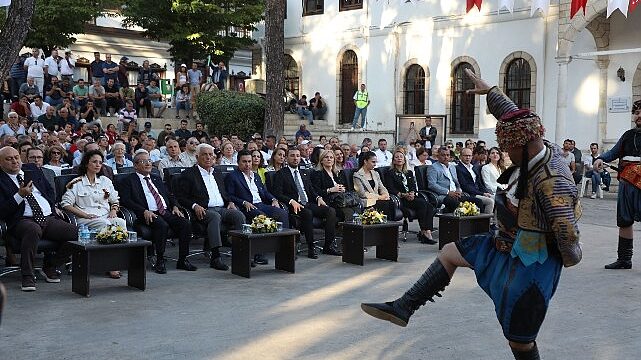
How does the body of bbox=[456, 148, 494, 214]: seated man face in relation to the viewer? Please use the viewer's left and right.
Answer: facing the viewer and to the right of the viewer

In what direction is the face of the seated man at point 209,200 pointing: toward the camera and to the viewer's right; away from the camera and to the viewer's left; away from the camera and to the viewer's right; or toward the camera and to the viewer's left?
toward the camera and to the viewer's right

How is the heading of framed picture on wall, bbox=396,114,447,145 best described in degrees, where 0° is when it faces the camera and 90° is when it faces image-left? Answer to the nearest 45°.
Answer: approximately 0°

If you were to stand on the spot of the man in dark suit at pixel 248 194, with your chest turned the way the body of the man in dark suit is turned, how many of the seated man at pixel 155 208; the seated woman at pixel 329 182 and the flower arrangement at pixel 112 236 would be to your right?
2

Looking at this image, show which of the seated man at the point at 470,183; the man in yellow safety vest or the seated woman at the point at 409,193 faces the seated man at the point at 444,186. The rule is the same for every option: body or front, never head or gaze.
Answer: the man in yellow safety vest

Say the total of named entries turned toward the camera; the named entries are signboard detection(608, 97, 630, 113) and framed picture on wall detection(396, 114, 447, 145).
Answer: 2

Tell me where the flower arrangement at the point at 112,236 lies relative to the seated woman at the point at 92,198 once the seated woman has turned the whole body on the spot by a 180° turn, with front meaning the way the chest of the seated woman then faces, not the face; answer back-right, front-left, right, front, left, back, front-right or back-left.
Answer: back-left

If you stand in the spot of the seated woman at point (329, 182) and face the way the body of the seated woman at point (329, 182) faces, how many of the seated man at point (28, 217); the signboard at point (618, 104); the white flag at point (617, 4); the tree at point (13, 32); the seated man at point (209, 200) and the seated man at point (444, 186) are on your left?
3

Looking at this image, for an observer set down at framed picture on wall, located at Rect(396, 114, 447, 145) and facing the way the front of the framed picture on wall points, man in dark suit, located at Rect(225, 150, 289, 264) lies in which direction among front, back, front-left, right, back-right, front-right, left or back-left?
front

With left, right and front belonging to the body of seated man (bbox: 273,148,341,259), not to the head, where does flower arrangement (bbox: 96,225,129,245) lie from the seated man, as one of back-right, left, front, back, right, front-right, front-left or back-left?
right

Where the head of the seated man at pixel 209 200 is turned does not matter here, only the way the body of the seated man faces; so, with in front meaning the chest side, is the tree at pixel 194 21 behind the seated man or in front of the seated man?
behind

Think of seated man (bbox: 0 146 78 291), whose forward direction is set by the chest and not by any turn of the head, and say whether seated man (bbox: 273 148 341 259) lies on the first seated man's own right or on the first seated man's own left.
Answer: on the first seated man's own left

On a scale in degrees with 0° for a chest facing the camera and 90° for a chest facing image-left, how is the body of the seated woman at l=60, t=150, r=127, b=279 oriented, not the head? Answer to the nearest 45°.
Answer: approximately 315°
